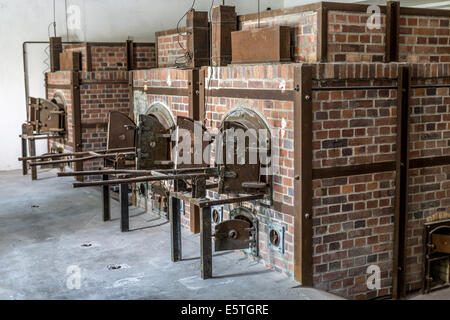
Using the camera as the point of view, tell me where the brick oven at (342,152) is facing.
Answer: facing the viewer and to the left of the viewer

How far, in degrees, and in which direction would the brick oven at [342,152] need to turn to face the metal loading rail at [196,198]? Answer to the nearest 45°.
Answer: approximately 45° to its right
